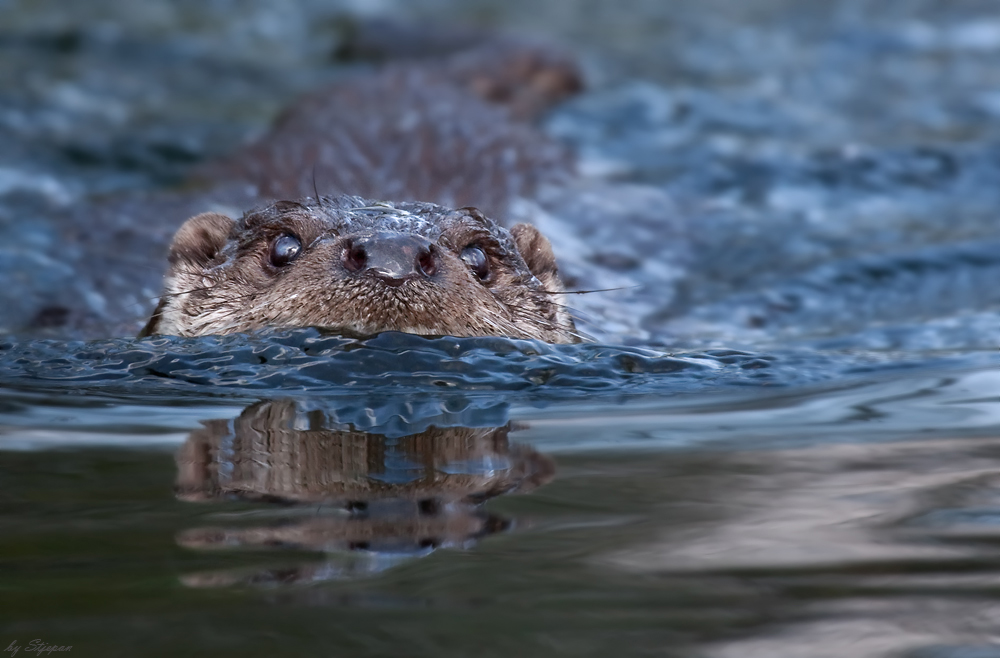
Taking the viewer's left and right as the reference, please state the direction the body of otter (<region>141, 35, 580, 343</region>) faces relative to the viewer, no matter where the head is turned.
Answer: facing the viewer
